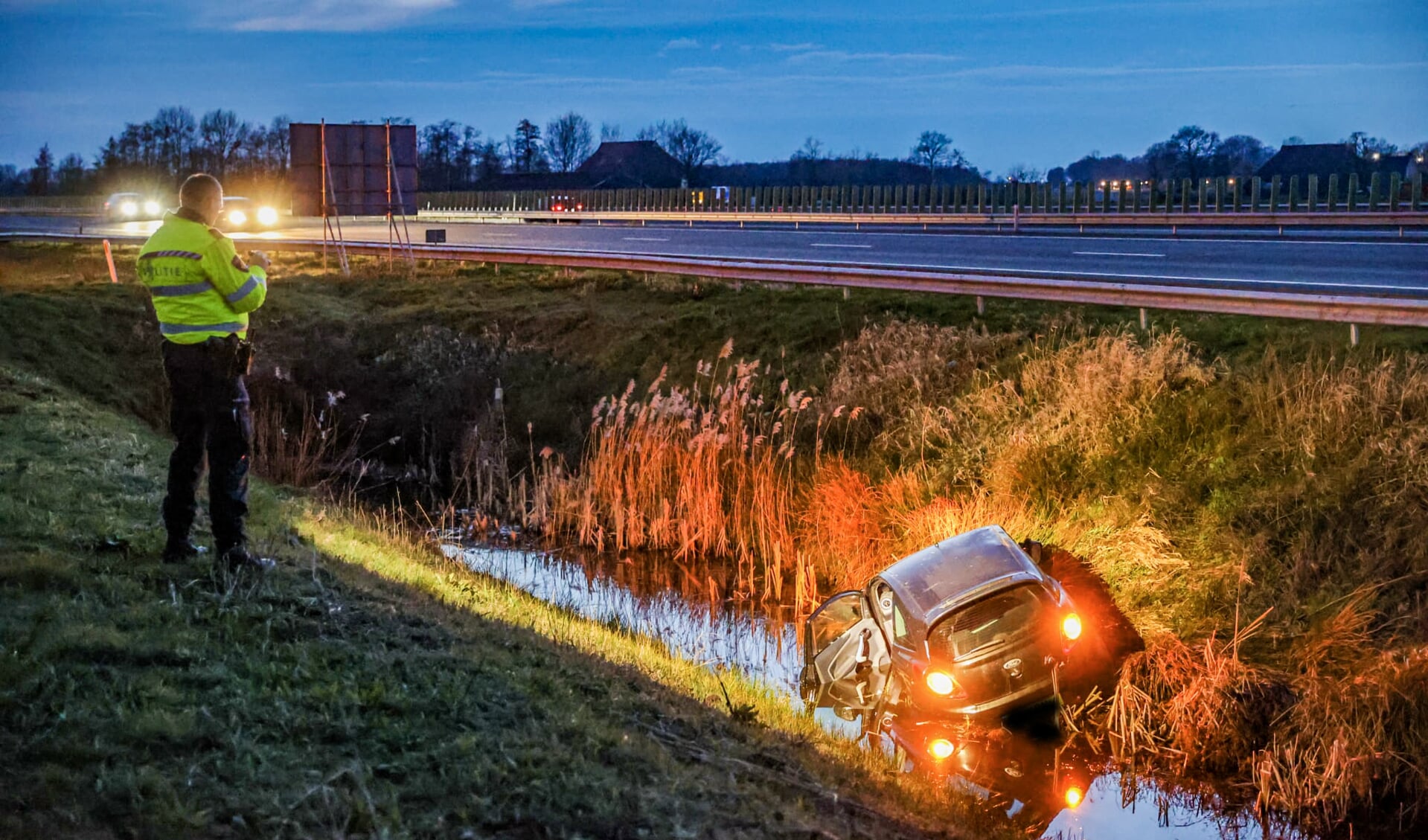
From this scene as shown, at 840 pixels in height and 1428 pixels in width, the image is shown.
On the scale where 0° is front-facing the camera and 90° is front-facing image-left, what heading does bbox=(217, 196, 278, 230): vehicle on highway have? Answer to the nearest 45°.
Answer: approximately 315°

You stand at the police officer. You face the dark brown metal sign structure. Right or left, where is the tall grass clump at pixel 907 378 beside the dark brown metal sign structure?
right

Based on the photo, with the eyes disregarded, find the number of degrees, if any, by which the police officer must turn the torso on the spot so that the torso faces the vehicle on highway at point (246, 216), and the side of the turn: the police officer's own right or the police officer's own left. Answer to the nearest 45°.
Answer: approximately 45° to the police officer's own left

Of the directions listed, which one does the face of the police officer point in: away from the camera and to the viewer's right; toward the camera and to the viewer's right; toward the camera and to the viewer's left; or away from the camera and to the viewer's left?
away from the camera and to the viewer's right

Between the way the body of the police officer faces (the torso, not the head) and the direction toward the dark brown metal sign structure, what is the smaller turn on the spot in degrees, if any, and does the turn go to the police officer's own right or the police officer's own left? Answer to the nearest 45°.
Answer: approximately 45° to the police officer's own left

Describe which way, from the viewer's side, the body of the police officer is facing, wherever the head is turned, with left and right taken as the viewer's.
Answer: facing away from the viewer and to the right of the viewer

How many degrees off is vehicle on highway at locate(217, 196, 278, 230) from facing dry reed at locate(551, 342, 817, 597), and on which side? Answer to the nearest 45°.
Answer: approximately 45° to its right
